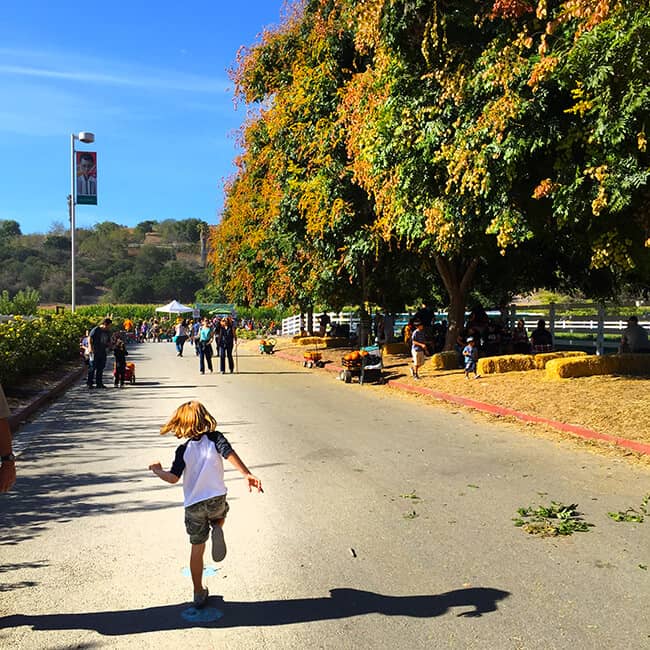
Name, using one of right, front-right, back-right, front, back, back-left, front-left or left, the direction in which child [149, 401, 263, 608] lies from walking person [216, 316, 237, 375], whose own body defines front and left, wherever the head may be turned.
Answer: front

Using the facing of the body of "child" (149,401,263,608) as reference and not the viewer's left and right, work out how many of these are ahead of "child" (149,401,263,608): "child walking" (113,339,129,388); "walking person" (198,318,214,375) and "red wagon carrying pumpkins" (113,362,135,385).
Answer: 3

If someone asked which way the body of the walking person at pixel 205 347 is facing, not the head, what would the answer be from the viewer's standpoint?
toward the camera

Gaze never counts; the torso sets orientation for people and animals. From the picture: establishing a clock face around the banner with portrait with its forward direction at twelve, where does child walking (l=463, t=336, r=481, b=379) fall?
The child walking is roughly at 11 o'clock from the banner with portrait.

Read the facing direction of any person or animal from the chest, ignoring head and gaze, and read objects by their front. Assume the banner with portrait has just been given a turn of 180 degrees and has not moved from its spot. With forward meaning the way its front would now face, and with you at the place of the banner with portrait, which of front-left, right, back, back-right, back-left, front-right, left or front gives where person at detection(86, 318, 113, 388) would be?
back

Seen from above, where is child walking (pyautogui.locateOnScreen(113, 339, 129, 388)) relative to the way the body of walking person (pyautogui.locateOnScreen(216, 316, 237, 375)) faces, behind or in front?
in front

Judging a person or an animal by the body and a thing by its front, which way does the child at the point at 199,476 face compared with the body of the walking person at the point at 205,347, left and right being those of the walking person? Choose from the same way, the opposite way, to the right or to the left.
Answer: the opposite way

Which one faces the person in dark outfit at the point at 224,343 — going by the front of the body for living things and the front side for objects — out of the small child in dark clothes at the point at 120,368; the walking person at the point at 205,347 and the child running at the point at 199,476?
the child running at the point at 199,476

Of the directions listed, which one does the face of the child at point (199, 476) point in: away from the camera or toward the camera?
away from the camera

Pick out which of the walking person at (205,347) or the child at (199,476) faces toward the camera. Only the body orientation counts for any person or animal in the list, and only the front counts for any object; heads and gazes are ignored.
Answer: the walking person

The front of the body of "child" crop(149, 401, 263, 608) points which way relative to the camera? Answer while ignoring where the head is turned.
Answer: away from the camera

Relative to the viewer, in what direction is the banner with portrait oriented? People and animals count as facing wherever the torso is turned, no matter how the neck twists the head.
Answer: toward the camera

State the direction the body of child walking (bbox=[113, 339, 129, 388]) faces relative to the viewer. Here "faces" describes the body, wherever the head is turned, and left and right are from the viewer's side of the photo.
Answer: facing the viewer

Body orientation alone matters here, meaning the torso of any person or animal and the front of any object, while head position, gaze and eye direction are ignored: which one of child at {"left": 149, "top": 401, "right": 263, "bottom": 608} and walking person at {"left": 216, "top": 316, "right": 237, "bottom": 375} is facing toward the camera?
the walking person

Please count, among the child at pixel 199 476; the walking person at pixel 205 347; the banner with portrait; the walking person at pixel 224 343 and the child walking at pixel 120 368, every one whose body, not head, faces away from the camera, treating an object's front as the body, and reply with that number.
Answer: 1

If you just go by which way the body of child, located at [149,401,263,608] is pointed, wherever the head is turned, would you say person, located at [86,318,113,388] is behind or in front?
in front
